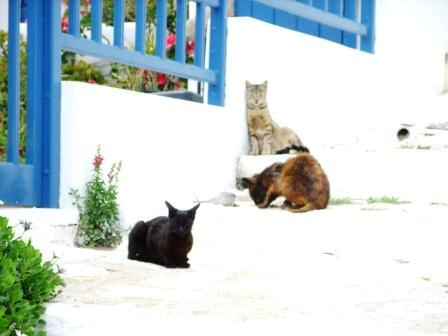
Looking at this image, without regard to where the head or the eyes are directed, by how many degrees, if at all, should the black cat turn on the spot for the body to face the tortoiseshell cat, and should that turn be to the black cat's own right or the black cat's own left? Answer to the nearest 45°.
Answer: approximately 90° to the black cat's own left

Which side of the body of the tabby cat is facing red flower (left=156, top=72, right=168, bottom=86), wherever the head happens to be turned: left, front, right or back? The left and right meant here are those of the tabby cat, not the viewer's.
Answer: right

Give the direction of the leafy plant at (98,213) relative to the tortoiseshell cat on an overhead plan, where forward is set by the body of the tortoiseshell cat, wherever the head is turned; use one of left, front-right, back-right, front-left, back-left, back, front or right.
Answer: front-left

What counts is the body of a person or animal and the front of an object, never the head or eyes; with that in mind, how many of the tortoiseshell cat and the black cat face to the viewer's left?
1

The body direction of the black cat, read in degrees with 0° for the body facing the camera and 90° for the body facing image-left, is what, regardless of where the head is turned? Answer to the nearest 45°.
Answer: approximately 315°

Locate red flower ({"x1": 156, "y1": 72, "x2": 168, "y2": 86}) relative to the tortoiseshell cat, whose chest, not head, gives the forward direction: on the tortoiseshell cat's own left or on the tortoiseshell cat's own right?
on the tortoiseshell cat's own right

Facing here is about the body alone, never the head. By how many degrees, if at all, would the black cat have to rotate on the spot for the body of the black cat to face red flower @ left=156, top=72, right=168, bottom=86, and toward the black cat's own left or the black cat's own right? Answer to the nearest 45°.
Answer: approximately 135° to the black cat's own left

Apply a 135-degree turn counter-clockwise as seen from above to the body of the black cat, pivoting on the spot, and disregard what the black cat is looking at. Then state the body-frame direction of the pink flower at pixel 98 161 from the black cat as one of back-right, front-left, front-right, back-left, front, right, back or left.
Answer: front-left

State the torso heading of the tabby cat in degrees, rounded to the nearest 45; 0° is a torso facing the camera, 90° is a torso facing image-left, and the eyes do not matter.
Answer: approximately 45°

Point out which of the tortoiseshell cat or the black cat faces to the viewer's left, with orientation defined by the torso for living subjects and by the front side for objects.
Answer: the tortoiseshell cat

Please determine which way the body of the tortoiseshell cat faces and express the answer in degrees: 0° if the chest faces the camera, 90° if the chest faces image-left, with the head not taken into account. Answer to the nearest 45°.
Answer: approximately 90°
